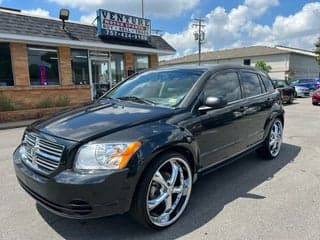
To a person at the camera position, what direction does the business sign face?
facing the viewer and to the right of the viewer

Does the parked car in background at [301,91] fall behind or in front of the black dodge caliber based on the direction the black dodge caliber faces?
behind

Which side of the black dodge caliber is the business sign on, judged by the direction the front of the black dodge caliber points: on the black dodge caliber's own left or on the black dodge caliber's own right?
on the black dodge caliber's own right

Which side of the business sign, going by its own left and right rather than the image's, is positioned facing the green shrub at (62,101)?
right

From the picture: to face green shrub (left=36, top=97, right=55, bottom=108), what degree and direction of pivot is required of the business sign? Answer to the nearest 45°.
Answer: approximately 90° to its right

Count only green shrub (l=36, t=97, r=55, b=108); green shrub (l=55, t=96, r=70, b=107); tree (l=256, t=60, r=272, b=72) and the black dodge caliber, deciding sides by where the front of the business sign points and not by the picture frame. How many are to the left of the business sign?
1

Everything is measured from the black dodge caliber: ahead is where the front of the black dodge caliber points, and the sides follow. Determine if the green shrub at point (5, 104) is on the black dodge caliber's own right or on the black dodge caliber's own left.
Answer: on the black dodge caliber's own right

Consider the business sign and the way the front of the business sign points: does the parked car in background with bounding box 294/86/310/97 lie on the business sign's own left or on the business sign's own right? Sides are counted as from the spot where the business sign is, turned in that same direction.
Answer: on the business sign's own left

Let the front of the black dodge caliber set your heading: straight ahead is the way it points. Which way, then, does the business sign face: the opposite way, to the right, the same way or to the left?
to the left

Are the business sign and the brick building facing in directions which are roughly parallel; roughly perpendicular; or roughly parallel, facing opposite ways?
roughly parallel

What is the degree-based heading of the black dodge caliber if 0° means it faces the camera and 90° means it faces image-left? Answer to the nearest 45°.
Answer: approximately 45°

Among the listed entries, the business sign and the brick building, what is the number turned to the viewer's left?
0

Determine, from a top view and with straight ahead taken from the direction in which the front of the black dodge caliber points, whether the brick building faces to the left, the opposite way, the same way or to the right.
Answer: to the left

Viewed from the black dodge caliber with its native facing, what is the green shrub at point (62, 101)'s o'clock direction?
The green shrub is roughly at 4 o'clock from the black dodge caliber.

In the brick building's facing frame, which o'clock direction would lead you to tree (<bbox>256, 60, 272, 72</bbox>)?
The tree is roughly at 9 o'clock from the brick building.
